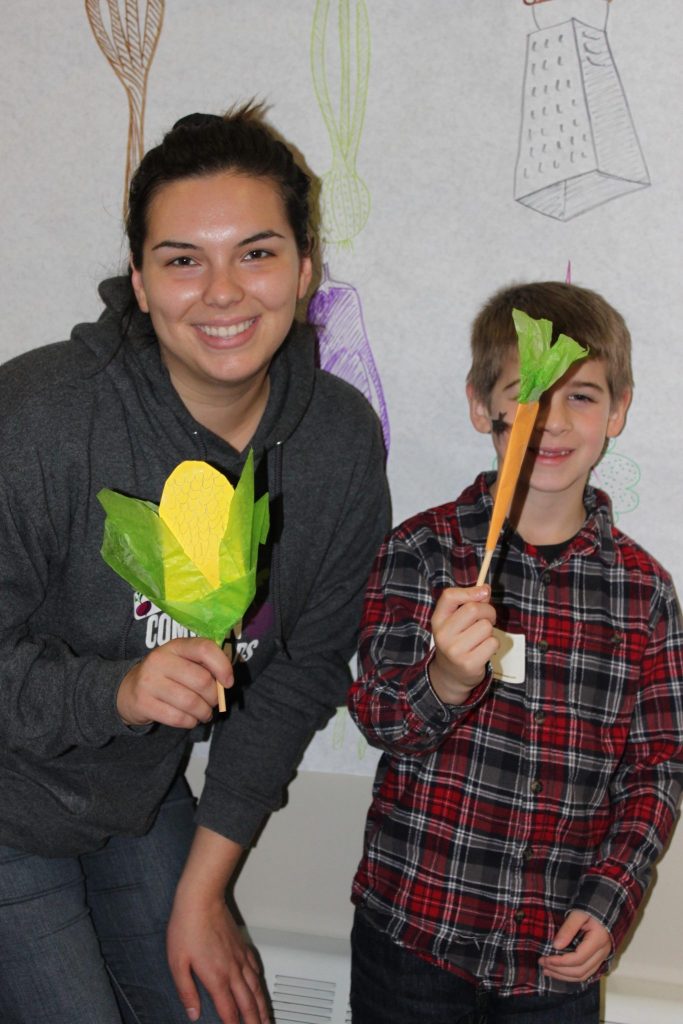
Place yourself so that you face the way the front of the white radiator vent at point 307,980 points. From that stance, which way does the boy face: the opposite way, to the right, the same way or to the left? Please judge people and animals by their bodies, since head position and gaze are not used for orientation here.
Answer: the same way

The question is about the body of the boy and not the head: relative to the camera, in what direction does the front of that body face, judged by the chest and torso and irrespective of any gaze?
toward the camera

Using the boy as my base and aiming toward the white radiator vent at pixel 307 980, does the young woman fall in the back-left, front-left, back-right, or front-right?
front-left

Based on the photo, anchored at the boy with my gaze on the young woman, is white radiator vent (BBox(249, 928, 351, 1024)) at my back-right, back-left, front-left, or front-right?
front-right

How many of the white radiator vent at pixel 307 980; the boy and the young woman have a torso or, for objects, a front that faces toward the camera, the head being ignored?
3

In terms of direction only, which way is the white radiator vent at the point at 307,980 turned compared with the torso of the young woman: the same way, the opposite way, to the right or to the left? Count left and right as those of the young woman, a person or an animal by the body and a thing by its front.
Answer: the same way

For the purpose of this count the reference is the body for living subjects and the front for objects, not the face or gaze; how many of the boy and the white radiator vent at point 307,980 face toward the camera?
2
